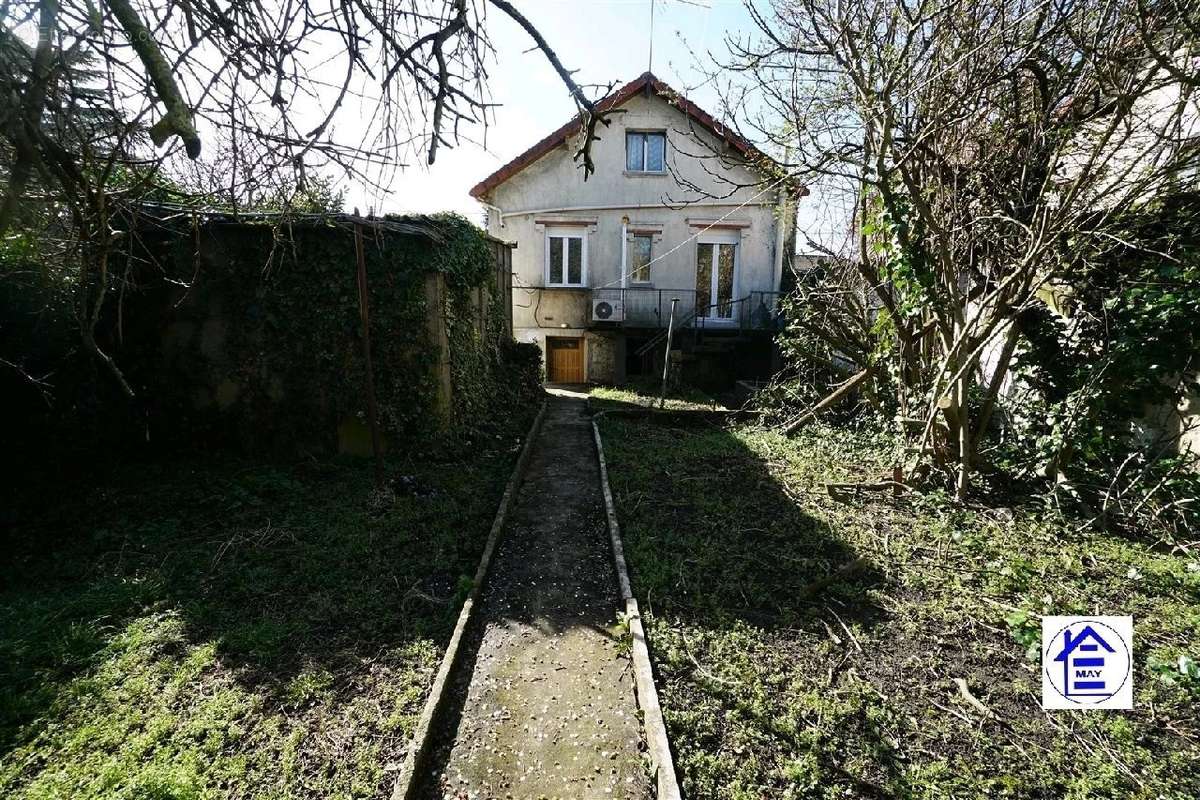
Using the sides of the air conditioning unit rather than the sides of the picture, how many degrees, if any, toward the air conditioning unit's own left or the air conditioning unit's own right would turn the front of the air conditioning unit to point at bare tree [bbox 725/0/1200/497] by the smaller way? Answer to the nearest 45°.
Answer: approximately 45° to the air conditioning unit's own left

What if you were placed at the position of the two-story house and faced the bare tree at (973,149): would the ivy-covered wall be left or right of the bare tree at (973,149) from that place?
right

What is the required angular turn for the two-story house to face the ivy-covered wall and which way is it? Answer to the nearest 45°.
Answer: approximately 45° to its right

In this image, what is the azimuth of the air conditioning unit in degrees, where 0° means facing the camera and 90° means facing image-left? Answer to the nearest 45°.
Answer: approximately 0°

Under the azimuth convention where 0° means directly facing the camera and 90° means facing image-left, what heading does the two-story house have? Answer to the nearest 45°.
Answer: approximately 0°
